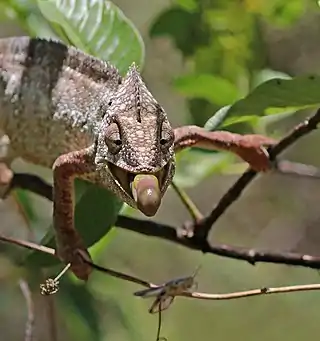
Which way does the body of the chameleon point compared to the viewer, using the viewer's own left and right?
facing the viewer and to the right of the viewer
